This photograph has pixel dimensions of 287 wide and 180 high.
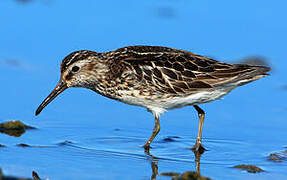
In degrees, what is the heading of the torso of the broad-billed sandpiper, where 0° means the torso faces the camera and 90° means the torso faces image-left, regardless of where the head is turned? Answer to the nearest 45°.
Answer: approximately 90°
